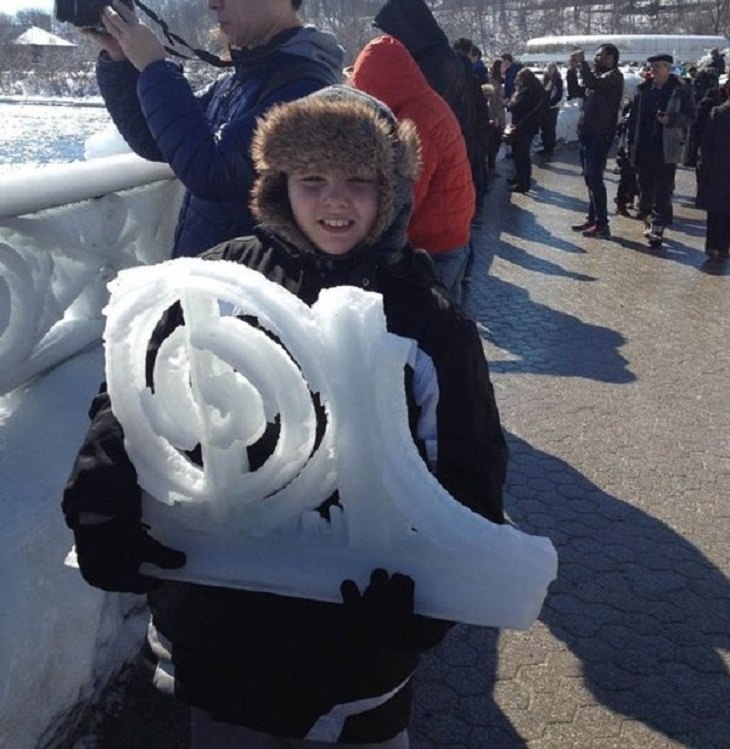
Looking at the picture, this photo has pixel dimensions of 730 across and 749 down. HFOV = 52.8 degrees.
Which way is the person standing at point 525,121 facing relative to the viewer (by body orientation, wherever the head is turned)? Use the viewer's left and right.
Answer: facing to the left of the viewer

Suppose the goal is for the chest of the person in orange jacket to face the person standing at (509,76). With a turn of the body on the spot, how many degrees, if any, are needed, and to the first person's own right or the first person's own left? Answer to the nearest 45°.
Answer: approximately 45° to the first person's own right

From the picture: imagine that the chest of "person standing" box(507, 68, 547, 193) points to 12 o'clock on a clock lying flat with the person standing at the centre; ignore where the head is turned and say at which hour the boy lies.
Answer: The boy is roughly at 9 o'clock from the person standing.

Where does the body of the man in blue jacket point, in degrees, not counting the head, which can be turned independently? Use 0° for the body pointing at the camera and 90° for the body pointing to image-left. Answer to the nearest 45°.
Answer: approximately 90°

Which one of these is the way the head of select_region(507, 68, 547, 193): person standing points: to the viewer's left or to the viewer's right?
to the viewer's left

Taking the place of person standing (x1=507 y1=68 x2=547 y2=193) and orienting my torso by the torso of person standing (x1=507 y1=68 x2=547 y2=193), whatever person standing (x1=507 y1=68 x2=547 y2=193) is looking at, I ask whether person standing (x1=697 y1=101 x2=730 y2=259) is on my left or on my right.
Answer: on my left

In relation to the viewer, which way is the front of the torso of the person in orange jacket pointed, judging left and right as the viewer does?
facing away from the viewer and to the left of the viewer
